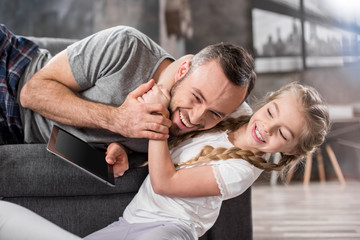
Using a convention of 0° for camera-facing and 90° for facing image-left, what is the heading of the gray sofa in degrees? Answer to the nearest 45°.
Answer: approximately 0°
